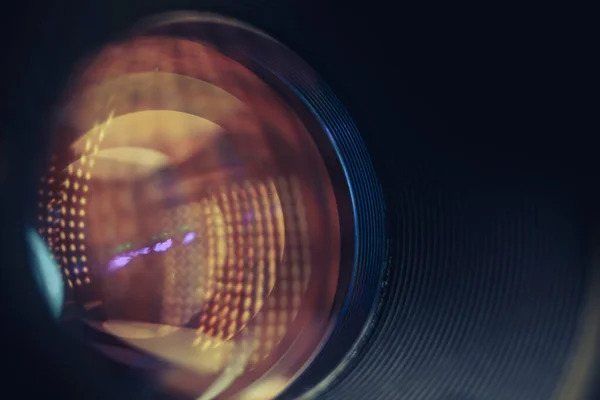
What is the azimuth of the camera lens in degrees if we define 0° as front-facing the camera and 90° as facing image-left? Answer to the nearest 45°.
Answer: approximately 45°
